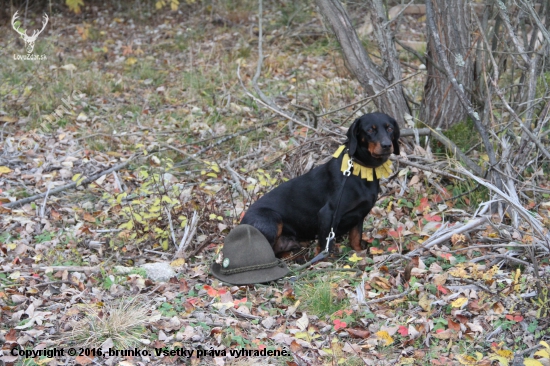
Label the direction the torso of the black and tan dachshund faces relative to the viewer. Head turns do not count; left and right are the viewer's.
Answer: facing the viewer and to the right of the viewer

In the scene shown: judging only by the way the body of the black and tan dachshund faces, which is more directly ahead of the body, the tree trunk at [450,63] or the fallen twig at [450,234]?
the fallen twig

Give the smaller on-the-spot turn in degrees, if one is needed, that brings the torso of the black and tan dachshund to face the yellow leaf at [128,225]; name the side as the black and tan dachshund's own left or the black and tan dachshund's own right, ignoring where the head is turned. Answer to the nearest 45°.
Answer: approximately 135° to the black and tan dachshund's own right

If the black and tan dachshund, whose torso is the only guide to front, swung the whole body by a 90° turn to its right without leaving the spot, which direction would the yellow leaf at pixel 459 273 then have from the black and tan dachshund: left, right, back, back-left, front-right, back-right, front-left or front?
left

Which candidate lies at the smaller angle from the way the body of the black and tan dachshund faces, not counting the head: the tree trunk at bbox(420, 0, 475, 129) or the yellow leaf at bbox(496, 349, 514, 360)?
the yellow leaf

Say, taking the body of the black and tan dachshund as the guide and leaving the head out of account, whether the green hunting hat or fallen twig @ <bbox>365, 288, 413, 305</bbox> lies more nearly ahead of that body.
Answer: the fallen twig

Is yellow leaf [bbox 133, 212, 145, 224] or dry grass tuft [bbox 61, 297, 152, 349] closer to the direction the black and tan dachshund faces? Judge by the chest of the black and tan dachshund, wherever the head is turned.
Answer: the dry grass tuft

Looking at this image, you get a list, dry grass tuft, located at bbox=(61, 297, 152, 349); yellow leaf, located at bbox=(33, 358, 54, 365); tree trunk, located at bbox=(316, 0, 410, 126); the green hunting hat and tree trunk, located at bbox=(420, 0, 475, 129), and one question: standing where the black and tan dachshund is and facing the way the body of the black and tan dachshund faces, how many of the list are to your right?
3

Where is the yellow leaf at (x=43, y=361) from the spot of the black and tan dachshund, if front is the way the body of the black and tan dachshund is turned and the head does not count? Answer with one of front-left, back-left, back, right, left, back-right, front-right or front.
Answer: right

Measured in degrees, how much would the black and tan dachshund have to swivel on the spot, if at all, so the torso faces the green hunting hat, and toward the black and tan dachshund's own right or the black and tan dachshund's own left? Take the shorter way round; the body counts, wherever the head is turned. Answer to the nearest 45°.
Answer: approximately 90° to the black and tan dachshund's own right

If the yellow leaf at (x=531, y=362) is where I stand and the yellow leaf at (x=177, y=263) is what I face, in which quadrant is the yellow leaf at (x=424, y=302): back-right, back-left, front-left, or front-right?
front-right

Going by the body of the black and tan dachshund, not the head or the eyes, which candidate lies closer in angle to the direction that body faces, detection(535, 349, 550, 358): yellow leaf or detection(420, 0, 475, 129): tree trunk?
the yellow leaf

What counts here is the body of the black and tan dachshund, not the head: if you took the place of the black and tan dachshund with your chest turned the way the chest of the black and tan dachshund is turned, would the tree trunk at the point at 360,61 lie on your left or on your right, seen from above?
on your left

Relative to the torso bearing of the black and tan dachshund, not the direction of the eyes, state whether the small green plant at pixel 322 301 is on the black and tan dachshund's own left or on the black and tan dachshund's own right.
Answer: on the black and tan dachshund's own right

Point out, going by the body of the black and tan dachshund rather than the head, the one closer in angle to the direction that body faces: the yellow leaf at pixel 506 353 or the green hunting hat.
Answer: the yellow leaf

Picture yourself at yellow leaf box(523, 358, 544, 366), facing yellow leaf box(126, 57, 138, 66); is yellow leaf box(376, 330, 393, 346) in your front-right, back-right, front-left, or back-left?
front-left
